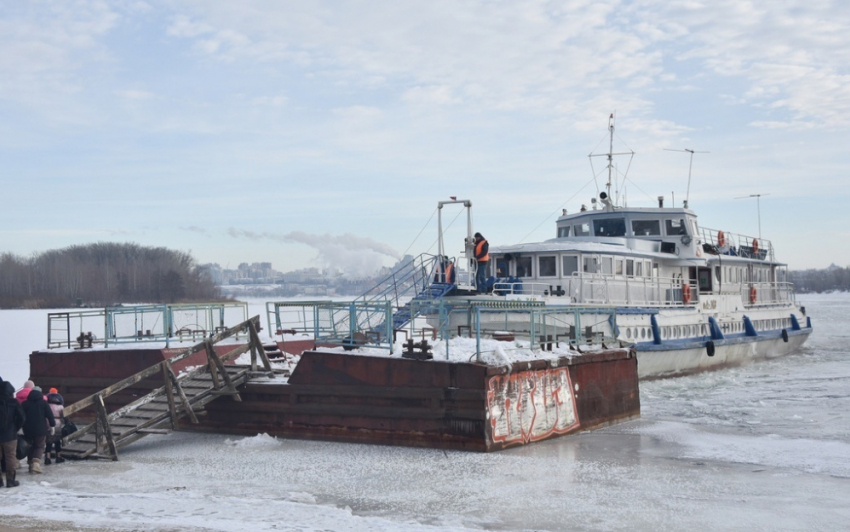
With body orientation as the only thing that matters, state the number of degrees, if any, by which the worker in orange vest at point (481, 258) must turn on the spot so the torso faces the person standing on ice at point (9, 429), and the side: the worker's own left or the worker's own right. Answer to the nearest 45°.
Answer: approximately 45° to the worker's own left

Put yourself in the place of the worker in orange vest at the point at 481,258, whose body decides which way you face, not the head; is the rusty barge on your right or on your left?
on your left

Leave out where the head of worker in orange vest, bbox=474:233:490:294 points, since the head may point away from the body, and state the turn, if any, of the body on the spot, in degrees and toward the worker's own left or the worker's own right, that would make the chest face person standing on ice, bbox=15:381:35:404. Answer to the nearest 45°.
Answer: approximately 45° to the worker's own left

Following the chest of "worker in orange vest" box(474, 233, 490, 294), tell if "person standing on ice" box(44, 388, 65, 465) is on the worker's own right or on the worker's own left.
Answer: on the worker's own left

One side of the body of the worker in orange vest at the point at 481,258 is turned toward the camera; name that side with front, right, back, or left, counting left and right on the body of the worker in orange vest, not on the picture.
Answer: left
